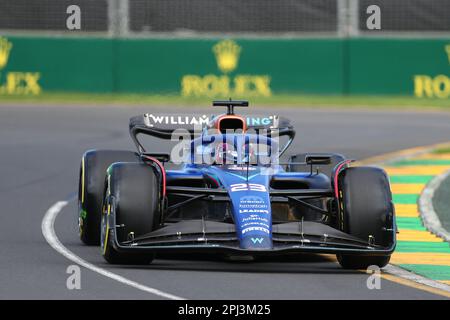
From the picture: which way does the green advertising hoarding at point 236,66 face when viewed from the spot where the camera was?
facing the viewer

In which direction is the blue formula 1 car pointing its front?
toward the camera

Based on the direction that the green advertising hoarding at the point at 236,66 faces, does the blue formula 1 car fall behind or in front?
in front

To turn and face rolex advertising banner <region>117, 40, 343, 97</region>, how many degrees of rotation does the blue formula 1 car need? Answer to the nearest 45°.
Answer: approximately 180°

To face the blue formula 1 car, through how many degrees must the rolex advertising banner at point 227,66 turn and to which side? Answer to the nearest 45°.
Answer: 0° — it already faces it

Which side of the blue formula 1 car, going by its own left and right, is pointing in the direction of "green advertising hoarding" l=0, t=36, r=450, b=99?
back
